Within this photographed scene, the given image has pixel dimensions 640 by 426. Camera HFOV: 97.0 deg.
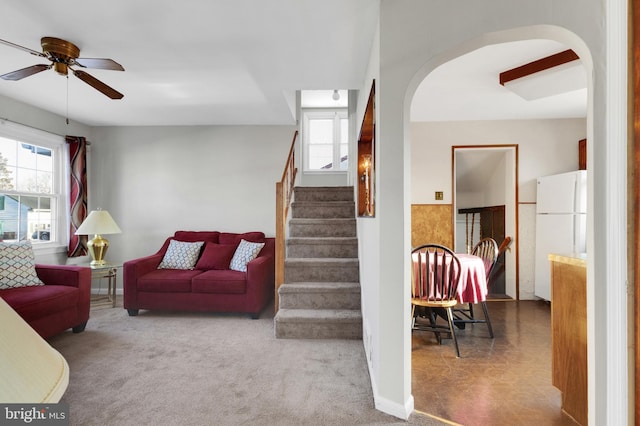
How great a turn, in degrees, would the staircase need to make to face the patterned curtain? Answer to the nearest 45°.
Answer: approximately 90° to its right

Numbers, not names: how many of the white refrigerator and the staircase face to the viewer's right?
0

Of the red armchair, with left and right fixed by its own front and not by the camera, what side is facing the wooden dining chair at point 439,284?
front

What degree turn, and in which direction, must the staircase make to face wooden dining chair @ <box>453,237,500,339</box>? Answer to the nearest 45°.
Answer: approximately 90° to its left

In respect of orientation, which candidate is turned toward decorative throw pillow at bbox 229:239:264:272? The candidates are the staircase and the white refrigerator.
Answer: the white refrigerator

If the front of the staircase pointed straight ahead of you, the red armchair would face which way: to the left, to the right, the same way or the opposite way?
to the left

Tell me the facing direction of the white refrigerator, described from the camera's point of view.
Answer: facing the viewer and to the left of the viewer

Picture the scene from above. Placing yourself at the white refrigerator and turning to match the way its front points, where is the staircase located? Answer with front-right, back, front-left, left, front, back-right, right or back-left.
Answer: front

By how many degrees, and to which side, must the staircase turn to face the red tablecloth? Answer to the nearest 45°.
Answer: approximately 45° to its left

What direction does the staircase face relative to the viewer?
toward the camera

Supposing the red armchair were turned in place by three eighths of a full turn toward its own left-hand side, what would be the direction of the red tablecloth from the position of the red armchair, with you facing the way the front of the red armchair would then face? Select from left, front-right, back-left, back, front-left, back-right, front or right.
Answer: back-right
